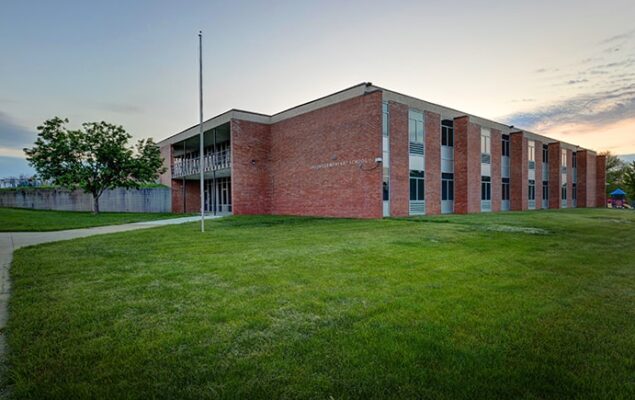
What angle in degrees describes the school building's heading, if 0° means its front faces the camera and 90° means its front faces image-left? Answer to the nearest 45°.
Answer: approximately 45°

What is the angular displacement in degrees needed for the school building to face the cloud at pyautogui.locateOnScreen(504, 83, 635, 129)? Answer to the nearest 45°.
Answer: approximately 135° to its left

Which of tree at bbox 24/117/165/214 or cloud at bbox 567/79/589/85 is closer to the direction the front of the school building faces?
the tree

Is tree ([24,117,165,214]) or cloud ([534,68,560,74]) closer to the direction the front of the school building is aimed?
the tree

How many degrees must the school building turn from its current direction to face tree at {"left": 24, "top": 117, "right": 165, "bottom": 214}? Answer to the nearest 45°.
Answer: approximately 45° to its right

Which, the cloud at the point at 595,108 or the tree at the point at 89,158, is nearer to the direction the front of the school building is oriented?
the tree
